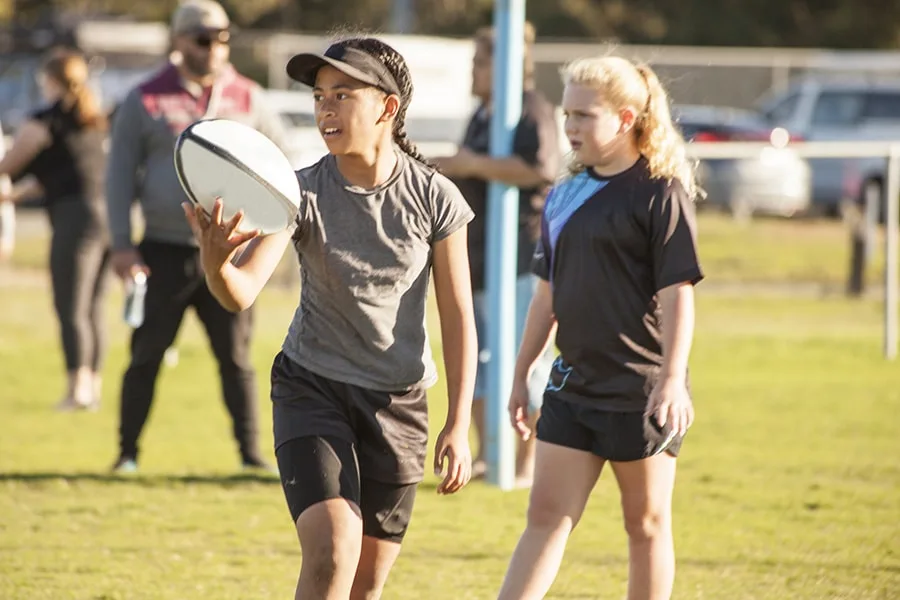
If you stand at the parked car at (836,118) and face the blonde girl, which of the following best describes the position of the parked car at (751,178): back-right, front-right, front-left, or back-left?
front-right

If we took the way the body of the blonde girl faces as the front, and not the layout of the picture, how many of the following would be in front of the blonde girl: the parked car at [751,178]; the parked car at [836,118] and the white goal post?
0

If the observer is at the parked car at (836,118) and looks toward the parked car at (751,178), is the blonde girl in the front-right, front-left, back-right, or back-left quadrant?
front-left

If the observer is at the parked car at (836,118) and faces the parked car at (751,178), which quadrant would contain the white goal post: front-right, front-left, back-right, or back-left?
front-left

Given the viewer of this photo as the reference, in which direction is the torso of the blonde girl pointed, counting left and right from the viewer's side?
facing the viewer and to the left of the viewer

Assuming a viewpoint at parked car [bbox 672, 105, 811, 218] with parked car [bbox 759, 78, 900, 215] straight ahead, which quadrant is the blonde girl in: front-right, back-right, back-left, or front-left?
back-right

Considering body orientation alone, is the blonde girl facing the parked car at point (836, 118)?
no

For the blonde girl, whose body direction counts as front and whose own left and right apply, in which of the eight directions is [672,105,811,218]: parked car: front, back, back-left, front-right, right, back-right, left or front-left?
back-right

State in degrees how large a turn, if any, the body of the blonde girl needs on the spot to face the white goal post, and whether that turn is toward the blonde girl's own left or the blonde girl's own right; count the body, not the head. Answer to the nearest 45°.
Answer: approximately 135° to the blonde girl's own right
